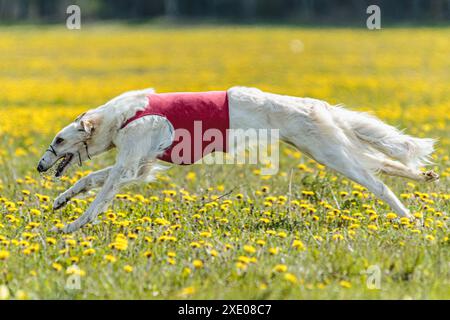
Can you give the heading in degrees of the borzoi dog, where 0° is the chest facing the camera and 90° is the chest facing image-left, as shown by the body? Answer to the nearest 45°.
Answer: approximately 90°
